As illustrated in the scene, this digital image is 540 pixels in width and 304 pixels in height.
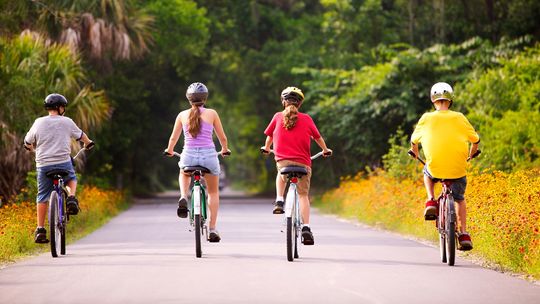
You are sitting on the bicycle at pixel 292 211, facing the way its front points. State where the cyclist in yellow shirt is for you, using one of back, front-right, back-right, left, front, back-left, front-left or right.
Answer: right

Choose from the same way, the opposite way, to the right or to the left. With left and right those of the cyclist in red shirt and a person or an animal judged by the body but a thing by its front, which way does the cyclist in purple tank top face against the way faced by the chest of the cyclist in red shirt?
the same way

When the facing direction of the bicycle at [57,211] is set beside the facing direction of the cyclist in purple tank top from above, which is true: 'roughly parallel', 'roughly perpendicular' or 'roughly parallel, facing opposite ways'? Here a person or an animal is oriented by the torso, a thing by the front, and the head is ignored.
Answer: roughly parallel

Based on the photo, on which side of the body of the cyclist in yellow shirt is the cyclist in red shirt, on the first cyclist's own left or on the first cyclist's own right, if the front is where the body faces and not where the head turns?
on the first cyclist's own left

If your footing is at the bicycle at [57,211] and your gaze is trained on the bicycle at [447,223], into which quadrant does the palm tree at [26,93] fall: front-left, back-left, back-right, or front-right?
back-left

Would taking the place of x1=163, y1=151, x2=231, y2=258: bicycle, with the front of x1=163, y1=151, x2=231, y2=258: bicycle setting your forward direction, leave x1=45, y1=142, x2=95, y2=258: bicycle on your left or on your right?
on your left

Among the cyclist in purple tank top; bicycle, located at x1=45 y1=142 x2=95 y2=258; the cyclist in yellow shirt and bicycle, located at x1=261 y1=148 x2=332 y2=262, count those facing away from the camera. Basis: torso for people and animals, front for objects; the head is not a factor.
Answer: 4

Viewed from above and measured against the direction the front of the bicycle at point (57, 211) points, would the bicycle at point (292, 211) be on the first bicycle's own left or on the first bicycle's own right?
on the first bicycle's own right

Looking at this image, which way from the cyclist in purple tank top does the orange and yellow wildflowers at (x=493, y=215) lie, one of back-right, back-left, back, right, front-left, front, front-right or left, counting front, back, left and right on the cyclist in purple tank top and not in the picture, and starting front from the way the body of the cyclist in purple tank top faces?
right

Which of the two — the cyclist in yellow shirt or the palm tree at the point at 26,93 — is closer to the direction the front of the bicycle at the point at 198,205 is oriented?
the palm tree

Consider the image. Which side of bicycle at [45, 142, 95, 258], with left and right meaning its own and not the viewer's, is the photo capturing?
back

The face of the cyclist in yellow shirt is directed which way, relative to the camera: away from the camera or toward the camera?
away from the camera

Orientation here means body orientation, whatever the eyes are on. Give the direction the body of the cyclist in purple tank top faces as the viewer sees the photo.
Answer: away from the camera

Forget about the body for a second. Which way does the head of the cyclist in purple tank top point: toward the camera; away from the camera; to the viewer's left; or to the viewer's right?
away from the camera

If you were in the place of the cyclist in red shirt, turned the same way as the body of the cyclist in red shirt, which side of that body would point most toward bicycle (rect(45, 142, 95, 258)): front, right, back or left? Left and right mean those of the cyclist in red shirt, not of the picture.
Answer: left

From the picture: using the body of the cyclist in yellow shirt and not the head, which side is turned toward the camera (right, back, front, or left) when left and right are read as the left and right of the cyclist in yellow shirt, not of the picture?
back

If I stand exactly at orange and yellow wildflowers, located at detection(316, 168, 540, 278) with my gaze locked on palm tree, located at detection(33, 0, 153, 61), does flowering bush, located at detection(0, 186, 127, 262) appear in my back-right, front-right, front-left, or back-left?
front-left

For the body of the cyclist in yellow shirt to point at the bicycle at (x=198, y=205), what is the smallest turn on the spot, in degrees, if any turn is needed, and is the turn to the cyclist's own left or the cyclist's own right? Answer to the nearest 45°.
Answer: approximately 90° to the cyclist's own left

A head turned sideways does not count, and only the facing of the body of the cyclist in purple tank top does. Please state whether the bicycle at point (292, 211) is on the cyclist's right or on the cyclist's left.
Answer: on the cyclist's right

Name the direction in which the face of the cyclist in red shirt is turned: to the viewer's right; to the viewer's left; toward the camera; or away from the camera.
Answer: away from the camera

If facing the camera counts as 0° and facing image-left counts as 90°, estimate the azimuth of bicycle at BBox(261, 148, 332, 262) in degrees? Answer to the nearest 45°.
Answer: approximately 180°
